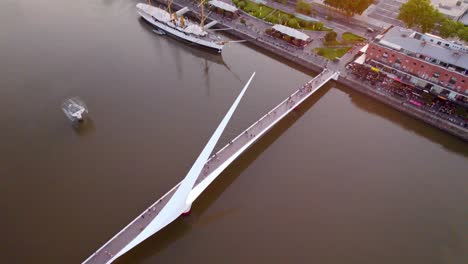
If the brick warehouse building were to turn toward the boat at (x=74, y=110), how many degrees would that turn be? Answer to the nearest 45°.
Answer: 0° — it already faces it

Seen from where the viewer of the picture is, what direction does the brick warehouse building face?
facing the viewer and to the left of the viewer
